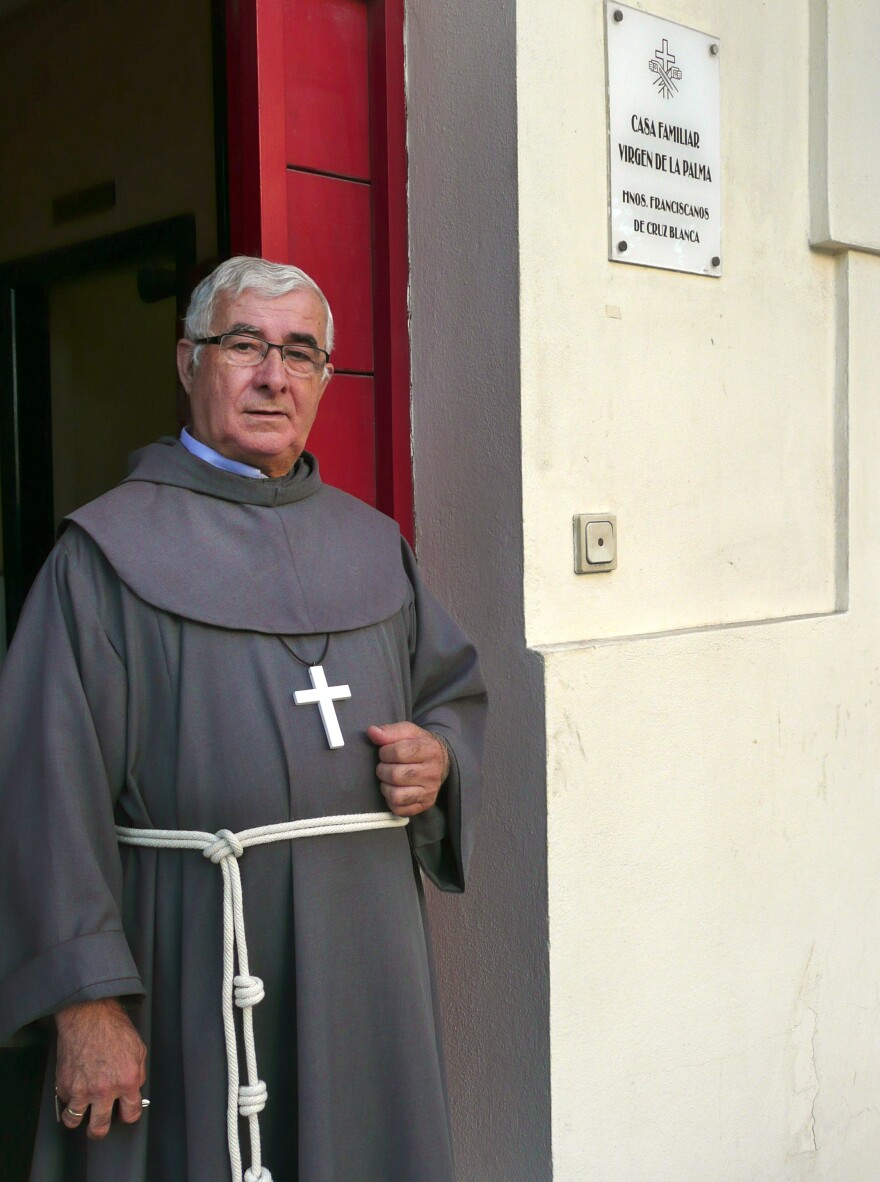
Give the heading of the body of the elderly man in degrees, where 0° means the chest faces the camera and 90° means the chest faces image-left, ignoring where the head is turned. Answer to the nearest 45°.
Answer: approximately 315°

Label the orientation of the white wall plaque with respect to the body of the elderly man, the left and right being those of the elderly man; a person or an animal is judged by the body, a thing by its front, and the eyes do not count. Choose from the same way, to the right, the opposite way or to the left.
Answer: the same way

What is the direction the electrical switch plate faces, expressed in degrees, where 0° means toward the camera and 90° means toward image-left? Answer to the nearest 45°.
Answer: approximately 315°

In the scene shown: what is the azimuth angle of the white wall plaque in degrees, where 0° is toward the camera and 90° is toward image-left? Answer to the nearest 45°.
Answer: approximately 315°

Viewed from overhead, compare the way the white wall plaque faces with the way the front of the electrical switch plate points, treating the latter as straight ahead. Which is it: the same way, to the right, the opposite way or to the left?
the same way

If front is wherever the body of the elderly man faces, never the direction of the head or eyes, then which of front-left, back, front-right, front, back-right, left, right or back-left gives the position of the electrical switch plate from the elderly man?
left

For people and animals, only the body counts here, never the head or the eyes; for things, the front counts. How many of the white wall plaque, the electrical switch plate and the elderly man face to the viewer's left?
0

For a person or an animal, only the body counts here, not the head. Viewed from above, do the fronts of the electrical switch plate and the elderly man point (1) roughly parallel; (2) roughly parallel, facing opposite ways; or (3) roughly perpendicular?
roughly parallel
